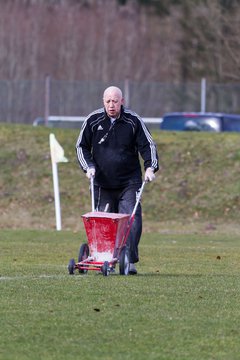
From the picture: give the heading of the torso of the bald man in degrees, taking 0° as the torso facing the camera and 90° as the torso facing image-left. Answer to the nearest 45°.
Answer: approximately 0°

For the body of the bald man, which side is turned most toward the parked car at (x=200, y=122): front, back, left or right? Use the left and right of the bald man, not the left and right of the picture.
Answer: back

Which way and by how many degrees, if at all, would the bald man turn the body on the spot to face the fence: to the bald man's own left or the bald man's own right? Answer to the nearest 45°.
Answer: approximately 180°
